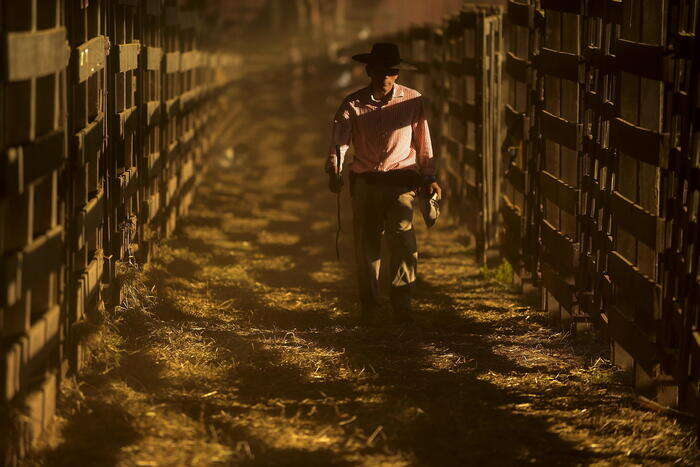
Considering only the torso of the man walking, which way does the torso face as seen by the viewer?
toward the camera

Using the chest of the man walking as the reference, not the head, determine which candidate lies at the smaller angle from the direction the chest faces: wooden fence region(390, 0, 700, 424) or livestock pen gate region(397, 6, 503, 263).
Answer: the wooden fence

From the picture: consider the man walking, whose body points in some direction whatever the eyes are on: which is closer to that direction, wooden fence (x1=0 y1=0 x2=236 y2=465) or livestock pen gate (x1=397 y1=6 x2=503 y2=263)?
the wooden fence

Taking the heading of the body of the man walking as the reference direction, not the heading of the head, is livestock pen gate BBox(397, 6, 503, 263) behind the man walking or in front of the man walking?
behind

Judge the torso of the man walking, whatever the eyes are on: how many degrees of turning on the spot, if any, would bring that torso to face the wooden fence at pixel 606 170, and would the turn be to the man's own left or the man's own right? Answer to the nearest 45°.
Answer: approximately 45° to the man's own left
